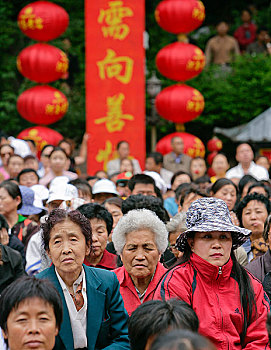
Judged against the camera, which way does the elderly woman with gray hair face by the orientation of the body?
toward the camera

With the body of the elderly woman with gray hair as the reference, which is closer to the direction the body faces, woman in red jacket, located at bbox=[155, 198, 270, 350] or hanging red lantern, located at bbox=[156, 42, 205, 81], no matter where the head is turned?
the woman in red jacket

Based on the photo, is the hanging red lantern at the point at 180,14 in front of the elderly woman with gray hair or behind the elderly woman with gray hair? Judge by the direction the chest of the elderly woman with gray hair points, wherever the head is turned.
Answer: behind

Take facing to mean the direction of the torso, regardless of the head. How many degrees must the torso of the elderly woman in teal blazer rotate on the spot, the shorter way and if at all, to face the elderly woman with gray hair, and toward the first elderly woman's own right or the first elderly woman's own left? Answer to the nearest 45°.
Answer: approximately 135° to the first elderly woman's own left

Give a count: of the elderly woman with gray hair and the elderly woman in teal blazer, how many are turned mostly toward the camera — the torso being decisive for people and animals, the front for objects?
2

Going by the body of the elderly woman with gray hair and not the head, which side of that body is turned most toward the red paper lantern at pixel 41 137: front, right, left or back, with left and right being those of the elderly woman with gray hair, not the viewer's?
back

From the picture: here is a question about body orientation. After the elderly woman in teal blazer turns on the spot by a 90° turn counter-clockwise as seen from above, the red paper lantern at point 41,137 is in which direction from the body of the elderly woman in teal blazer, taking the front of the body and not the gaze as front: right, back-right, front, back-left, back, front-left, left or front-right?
left

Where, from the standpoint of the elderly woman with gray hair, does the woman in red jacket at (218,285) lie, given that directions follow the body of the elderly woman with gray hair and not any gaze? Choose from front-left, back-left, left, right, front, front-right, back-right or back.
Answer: front-left

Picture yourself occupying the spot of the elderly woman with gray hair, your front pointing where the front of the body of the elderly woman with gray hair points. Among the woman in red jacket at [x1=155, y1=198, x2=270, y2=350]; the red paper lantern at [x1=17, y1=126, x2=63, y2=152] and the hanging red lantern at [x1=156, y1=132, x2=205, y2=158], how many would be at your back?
2

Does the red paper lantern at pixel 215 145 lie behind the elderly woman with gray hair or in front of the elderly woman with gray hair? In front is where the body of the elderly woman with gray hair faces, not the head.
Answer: behind

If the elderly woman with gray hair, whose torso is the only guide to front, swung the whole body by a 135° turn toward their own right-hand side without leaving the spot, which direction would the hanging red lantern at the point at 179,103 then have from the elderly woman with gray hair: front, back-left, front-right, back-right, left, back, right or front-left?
front-right

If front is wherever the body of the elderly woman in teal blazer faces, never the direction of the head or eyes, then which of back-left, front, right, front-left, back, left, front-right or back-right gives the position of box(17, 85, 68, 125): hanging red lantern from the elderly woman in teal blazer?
back
